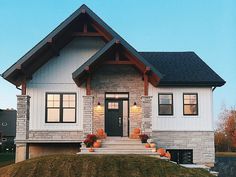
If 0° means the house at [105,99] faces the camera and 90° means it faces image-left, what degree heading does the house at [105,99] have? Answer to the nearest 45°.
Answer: approximately 0°
